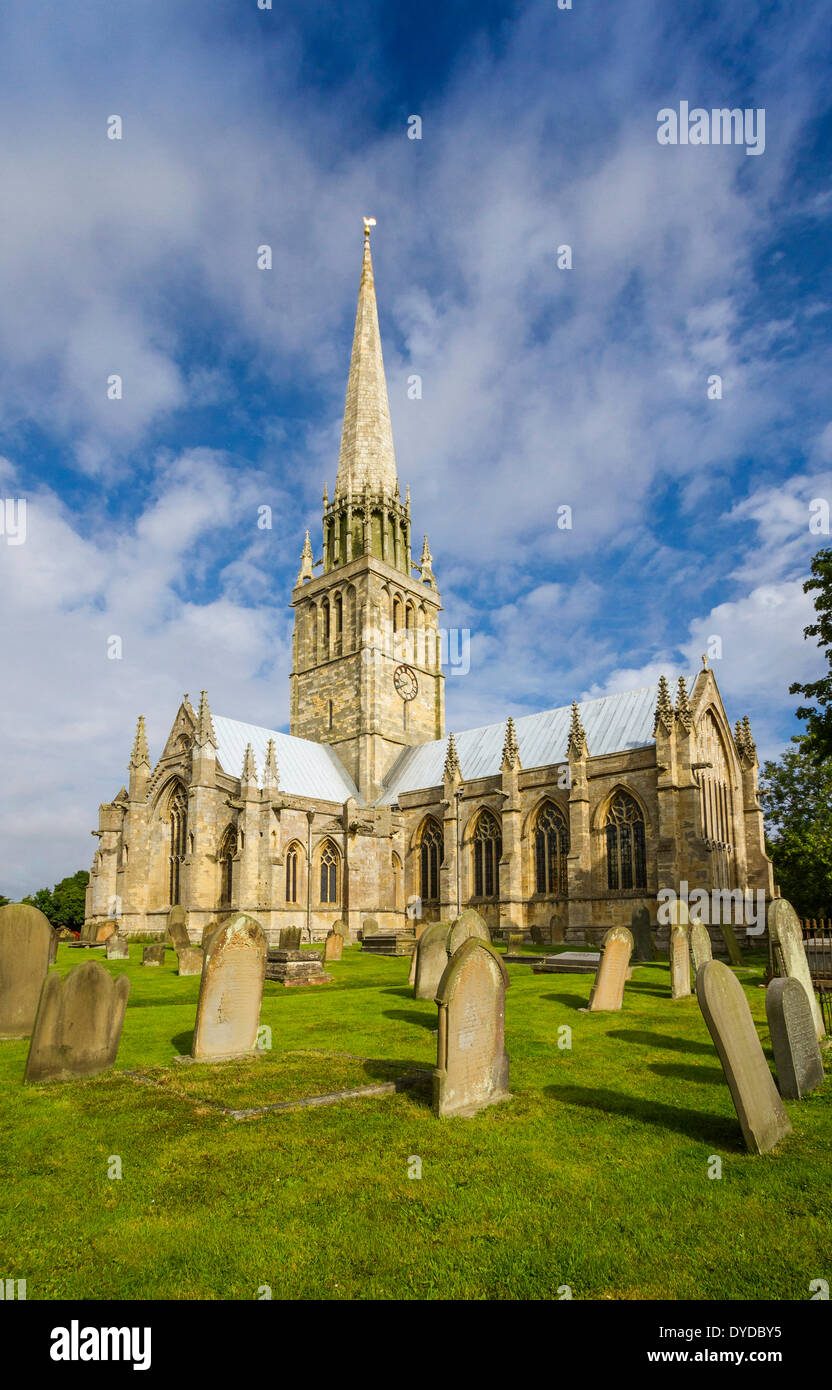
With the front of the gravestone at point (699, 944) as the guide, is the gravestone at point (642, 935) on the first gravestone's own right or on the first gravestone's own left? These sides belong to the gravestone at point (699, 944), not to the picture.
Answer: on the first gravestone's own right

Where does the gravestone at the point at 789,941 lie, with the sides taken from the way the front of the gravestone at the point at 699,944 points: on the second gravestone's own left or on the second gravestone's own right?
on the second gravestone's own left

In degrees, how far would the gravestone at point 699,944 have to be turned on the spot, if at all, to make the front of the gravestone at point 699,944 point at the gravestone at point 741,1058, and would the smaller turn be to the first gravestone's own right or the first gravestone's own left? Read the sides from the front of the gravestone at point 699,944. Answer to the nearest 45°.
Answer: approximately 45° to the first gravestone's own left

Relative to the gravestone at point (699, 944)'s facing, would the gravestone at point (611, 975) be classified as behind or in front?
in front

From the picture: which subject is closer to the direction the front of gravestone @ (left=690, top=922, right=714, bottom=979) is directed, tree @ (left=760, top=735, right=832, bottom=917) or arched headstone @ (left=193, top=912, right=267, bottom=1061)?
the arched headstone

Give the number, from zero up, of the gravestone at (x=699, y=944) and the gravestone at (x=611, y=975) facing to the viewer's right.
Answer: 0

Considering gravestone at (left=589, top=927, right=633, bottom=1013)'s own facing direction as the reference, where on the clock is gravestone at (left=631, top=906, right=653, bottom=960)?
gravestone at (left=631, top=906, right=653, bottom=960) is roughly at 6 o'clock from gravestone at (left=589, top=927, right=633, bottom=1013).

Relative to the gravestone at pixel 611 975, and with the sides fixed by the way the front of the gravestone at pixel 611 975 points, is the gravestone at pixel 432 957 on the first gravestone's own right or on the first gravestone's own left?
on the first gravestone's own right

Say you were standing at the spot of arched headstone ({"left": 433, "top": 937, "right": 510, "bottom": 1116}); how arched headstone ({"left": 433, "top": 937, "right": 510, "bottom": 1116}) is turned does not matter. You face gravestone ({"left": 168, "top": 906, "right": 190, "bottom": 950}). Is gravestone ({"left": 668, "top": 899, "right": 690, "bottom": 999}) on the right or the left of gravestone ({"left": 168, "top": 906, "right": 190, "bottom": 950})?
right

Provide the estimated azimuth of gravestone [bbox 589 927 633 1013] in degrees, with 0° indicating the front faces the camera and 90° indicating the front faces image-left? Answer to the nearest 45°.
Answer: approximately 0°
